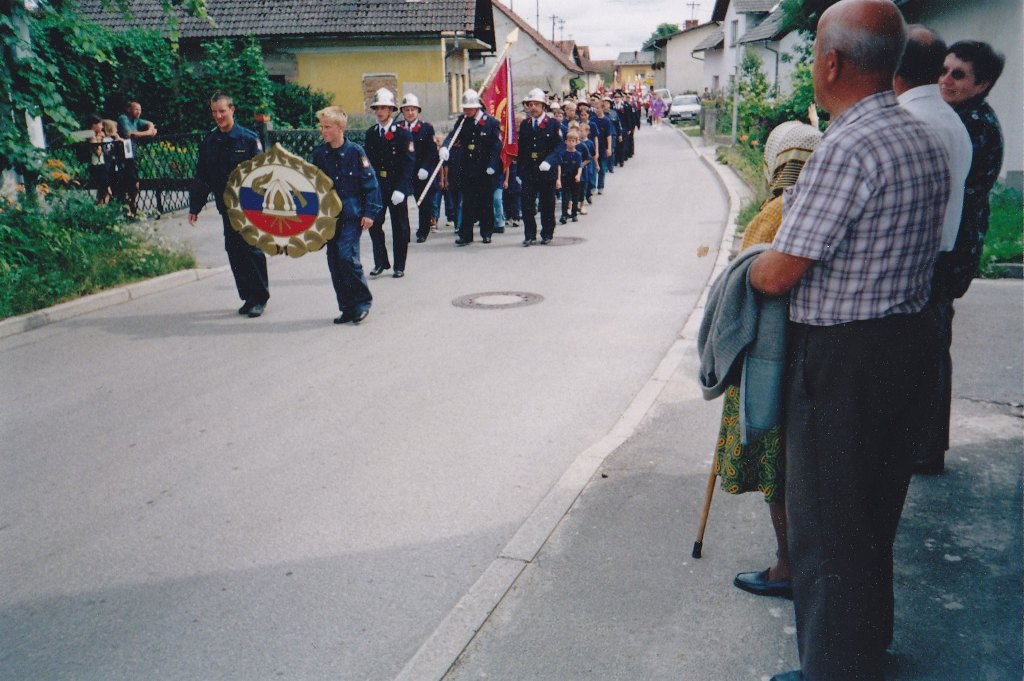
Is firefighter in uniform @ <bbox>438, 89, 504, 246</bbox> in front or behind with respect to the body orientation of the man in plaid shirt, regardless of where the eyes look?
in front

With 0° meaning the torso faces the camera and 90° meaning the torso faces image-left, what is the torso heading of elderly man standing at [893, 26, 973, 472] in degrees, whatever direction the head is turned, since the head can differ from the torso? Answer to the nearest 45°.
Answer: approximately 135°

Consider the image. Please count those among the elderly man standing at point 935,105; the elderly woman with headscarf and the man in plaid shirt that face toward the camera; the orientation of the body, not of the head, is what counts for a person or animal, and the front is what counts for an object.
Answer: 0

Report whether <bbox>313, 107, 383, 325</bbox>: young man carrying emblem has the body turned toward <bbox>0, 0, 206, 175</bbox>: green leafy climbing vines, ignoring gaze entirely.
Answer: no

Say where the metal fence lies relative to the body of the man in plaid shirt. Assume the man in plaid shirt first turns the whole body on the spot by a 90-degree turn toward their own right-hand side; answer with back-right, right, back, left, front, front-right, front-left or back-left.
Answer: left

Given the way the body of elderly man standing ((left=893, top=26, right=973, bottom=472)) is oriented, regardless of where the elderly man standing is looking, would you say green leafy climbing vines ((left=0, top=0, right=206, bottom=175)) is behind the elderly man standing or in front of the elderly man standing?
in front

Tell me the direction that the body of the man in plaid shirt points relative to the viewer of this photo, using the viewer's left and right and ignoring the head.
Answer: facing away from the viewer and to the left of the viewer

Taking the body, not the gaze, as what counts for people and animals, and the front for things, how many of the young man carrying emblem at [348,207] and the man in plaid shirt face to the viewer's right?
0

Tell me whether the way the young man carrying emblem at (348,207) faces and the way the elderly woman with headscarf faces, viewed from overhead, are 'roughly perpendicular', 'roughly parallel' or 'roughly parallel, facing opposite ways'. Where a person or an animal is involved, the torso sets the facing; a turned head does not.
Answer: roughly perpendicular

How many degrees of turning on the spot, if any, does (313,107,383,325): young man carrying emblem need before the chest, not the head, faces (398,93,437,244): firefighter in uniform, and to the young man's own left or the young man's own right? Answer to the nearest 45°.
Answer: approximately 135° to the young man's own right

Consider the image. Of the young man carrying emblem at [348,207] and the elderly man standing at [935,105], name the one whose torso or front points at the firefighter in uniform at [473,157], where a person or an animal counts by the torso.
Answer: the elderly man standing

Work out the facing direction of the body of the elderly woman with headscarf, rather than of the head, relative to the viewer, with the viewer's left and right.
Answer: facing to the left of the viewer

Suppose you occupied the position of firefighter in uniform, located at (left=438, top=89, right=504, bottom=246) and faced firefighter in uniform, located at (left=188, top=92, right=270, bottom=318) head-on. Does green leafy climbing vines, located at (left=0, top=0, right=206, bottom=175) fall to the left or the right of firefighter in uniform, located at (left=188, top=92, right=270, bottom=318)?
right

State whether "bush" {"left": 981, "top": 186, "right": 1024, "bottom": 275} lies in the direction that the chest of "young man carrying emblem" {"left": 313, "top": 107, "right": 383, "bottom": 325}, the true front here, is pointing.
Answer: no

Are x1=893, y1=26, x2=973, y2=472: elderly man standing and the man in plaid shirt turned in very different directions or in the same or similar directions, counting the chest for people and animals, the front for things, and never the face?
same or similar directions

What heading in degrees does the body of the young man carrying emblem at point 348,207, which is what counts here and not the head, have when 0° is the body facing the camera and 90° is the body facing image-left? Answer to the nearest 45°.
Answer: approximately 45°

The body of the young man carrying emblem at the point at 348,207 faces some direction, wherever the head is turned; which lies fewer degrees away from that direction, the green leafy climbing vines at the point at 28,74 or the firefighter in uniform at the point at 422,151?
the green leafy climbing vines
